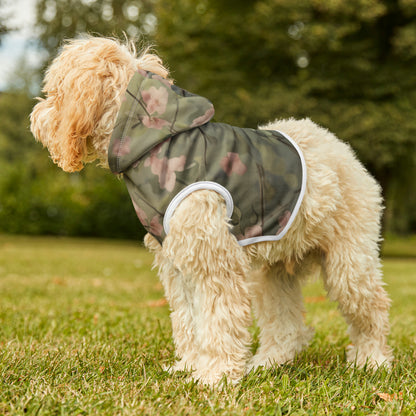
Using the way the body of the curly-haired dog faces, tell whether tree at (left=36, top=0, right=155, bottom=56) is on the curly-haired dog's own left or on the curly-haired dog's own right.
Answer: on the curly-haired dog's own right

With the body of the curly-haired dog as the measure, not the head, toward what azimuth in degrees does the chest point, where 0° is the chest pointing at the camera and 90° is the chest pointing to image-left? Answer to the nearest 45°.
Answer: approximately 90°

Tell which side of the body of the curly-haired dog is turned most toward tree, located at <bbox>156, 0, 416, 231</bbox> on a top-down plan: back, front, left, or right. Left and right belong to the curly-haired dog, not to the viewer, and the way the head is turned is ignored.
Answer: right
